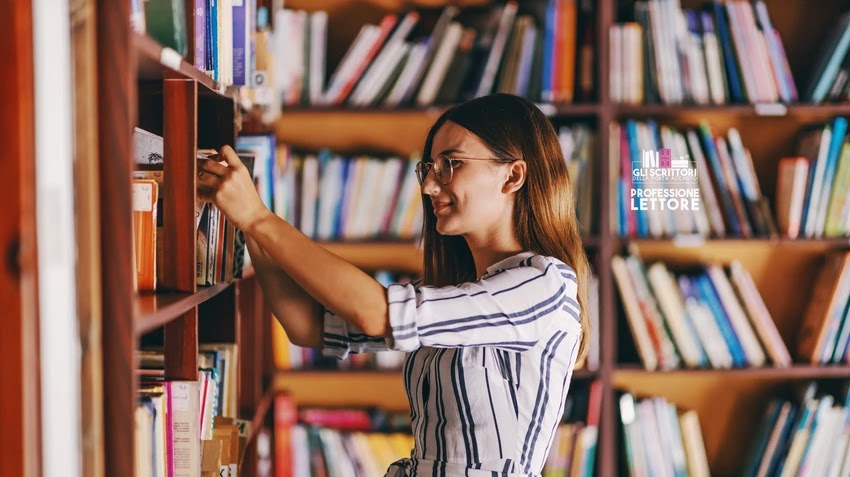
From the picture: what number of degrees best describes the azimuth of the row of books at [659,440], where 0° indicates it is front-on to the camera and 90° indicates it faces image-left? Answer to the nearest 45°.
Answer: approximately 0°

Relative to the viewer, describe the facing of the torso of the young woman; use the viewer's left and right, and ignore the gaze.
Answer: facing to the left of the viewer

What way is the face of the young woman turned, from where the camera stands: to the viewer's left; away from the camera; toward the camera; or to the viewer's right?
to the viewer's left

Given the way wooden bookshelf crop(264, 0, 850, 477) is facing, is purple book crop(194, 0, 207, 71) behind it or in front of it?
in front

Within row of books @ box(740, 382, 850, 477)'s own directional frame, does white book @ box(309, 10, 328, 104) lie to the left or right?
on its right

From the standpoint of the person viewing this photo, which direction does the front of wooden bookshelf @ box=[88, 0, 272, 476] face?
facing the viewer and to the right of the viewer

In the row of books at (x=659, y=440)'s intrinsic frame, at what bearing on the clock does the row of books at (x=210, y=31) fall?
the row of books at (x=210, y=31) is roughly at 1 o'clock from the row of books at (x=659, y=440).

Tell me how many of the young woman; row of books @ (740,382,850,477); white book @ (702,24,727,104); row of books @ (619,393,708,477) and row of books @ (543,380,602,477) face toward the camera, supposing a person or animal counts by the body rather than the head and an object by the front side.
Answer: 4

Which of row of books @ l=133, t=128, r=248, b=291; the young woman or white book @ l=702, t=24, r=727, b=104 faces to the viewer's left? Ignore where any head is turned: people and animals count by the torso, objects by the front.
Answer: the young woman

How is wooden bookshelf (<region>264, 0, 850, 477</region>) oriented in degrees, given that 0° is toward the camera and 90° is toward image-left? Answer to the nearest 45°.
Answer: approximately 0°

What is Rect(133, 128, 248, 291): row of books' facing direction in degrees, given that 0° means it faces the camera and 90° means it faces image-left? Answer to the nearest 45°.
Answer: approximately 315°
